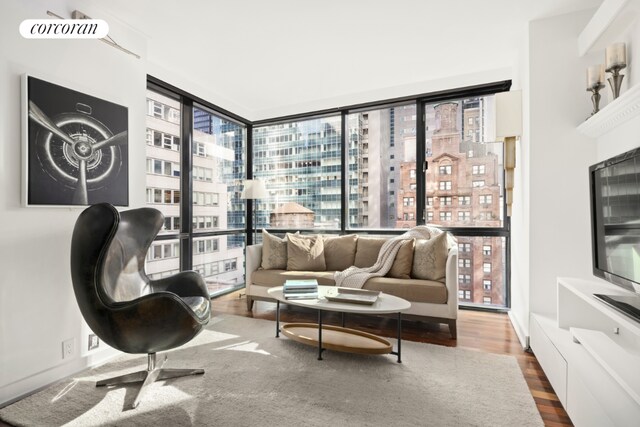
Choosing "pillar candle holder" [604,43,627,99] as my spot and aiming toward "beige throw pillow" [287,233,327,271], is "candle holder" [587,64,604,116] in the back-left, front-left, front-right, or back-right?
front-right

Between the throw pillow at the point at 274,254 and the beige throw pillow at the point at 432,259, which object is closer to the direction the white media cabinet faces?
the throw pillow

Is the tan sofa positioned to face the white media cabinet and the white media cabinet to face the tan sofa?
no

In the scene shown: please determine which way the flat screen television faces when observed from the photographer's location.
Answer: facing the viewer and to the left of the viewer

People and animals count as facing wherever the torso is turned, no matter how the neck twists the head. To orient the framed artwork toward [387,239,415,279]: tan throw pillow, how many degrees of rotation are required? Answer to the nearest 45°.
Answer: approximately 45° to its left

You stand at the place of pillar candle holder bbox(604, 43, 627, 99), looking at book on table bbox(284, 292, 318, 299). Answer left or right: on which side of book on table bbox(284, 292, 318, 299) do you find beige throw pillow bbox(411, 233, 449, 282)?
right

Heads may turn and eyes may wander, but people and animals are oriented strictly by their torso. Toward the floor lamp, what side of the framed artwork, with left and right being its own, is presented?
left

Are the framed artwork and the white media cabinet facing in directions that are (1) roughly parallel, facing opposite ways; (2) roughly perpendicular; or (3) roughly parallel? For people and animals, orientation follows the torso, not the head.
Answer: roughly parallel, facing opposite ways

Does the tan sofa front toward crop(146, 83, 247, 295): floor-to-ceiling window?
no

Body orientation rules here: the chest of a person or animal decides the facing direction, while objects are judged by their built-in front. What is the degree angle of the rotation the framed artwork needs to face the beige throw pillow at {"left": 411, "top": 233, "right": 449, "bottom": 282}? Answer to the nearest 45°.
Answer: approximately 45° to its left

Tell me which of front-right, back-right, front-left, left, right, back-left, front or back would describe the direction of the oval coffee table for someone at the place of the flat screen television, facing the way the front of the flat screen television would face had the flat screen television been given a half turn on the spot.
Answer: back-left

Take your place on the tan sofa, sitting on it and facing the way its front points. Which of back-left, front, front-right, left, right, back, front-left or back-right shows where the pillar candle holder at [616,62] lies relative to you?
left

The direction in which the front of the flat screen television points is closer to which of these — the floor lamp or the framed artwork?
the framed artwork

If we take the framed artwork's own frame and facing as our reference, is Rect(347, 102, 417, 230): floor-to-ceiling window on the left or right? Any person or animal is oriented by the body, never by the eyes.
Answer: on its left

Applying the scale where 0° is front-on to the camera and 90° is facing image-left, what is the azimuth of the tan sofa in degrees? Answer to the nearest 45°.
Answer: approximately 45°

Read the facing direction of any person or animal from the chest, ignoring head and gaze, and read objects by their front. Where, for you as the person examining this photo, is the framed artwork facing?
facing the viewer and to the right of the viewer

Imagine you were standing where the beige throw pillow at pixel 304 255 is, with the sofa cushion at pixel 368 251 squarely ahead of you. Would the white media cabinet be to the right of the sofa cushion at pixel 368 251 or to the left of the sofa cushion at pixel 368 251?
right

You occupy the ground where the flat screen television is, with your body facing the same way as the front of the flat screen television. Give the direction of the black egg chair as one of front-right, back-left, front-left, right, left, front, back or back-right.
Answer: front

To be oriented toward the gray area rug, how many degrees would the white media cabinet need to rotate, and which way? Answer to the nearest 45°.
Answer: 0° — it already faces it

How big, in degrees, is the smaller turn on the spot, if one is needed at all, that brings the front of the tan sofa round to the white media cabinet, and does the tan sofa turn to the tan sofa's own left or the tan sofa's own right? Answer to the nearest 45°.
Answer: approximately 90° to the tan sofa's own left

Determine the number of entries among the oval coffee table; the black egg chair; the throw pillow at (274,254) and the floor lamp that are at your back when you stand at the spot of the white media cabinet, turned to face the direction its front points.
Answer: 0

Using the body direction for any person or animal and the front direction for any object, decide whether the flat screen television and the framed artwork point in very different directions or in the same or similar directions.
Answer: very different directions
